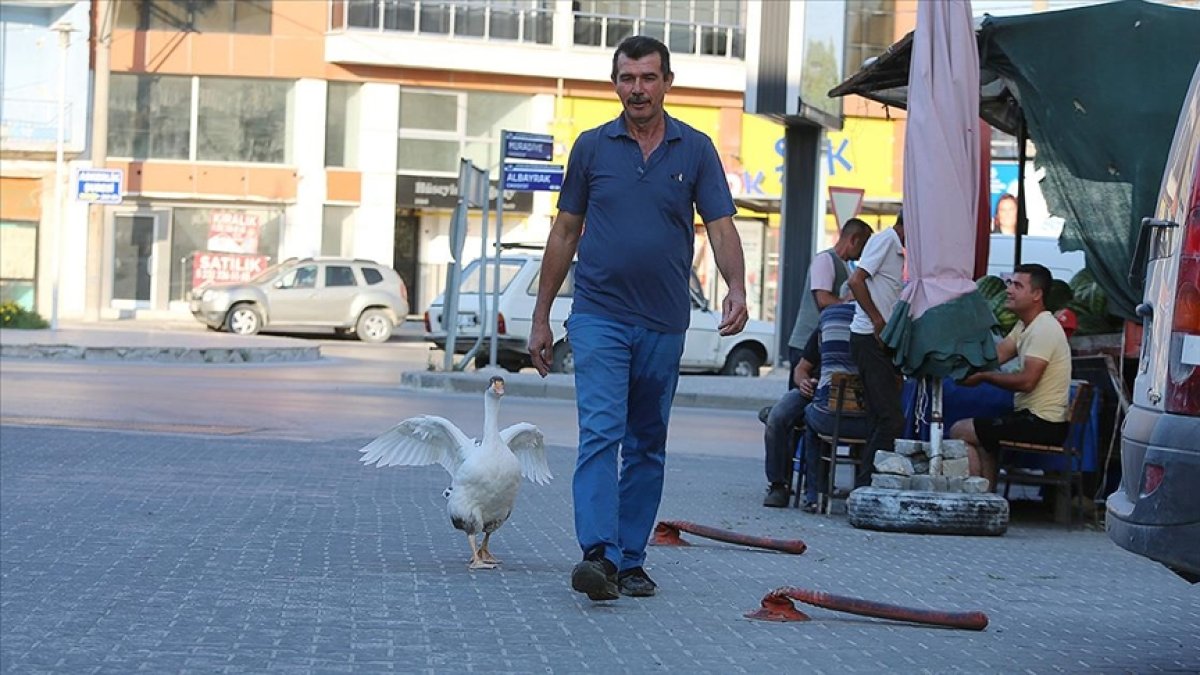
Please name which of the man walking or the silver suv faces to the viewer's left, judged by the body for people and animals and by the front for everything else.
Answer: the silver suv

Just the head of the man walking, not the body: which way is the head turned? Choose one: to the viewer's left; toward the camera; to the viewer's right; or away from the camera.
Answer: toward the camera

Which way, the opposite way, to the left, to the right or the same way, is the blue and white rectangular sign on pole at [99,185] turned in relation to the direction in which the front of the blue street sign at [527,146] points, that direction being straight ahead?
the same way

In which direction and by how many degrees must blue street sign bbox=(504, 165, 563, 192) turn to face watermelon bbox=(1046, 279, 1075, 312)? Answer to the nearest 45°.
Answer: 0° — it already faces it

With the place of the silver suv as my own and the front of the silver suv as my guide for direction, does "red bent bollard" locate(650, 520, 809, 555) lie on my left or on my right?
on my left

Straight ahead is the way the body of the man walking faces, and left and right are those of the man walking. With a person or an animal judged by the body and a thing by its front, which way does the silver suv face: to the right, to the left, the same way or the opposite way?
to the right

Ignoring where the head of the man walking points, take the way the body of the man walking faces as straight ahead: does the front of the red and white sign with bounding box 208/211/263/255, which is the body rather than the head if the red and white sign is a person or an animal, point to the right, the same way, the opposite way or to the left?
the same way

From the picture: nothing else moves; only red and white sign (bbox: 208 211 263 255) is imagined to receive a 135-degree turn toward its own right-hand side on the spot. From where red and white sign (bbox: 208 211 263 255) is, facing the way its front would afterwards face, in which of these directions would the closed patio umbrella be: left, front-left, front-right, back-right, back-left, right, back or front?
back-left

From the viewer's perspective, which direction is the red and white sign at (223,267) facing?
toward the camera

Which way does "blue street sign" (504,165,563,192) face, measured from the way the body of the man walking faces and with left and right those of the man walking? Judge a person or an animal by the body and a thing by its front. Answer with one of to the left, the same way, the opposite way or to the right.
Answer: the same way

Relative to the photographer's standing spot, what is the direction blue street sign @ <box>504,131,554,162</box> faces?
facing the viewer

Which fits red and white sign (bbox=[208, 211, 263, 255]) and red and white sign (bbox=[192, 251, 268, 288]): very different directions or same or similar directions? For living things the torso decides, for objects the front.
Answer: same or similar directions

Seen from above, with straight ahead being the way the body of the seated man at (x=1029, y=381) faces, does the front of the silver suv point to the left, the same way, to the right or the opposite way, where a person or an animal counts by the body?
the same way

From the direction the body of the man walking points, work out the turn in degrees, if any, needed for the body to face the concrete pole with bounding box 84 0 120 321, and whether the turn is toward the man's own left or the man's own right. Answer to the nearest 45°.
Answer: approximately 180°

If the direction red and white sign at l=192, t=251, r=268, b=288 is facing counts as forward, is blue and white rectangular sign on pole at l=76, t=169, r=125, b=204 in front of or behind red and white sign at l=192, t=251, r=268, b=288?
in front

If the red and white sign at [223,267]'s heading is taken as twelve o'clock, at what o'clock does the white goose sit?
The white goose is roughly at 12 o'clock from the red and white sign.

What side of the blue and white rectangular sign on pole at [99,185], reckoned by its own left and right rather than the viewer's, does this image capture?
front

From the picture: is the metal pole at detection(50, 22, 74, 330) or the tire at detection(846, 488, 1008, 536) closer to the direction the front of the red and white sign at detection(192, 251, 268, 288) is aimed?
the tire

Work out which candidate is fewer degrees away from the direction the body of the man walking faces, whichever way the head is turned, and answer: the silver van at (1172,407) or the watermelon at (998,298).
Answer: the silver van

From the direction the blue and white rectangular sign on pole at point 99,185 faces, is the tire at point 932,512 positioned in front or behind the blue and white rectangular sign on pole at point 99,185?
in front

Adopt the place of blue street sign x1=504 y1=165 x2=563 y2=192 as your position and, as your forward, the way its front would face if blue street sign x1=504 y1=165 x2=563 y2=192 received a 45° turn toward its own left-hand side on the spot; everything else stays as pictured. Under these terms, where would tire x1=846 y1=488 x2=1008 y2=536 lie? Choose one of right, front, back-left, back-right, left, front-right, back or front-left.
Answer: front-right
